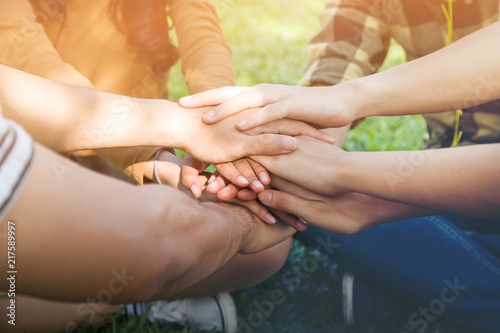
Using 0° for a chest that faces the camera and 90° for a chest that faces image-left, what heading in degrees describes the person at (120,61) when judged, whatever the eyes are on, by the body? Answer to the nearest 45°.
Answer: approximately 0°

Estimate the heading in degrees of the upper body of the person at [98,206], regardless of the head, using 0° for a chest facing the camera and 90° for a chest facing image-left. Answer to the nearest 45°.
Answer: approximately 270°

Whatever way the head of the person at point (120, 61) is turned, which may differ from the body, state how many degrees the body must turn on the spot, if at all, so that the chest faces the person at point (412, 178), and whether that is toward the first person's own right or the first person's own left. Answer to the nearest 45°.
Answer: approximately 45° to the first person's own left
